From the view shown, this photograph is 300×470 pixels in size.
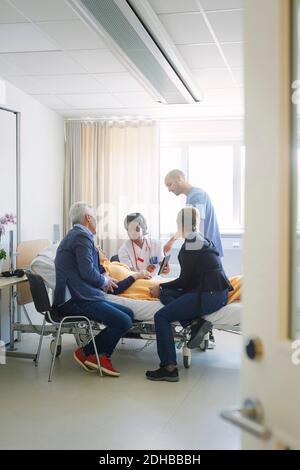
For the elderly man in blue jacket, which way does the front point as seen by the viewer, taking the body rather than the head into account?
to the viewer's right

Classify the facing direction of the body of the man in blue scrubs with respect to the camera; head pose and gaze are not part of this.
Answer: to the viewer's left

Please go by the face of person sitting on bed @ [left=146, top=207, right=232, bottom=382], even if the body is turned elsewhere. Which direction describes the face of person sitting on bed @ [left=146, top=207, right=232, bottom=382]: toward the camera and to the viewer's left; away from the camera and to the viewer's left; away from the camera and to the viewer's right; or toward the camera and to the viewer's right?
away from the camera and to the viewer's left

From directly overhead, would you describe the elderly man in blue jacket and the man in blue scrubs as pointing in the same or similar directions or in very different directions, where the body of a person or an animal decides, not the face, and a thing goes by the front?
very different directions

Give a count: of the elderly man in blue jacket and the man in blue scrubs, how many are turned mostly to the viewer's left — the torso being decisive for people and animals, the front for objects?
1

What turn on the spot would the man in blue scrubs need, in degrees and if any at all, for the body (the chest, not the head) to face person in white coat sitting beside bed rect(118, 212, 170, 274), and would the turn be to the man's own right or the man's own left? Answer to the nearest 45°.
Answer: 0° — they already face them

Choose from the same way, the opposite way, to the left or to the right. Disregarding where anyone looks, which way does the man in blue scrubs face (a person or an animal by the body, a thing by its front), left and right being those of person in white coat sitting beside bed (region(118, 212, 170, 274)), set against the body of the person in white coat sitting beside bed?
to the right

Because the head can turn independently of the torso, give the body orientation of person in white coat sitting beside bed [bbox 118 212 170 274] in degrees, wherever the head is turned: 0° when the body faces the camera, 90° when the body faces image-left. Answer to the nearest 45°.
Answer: approximately 0°

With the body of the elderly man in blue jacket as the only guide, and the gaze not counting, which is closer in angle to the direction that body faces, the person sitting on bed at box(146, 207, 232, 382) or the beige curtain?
the person sitting on bed
